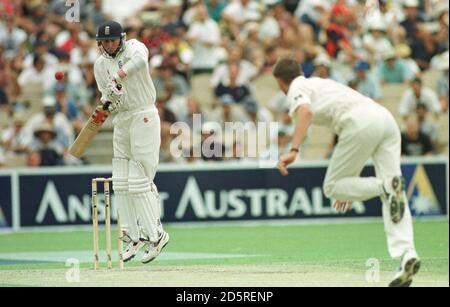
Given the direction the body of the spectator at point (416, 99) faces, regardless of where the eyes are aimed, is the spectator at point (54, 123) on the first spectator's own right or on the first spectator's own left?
on the first spectator's own right

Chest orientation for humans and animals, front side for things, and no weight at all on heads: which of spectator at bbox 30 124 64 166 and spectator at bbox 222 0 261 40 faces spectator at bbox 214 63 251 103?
spectator at bbox 222 0 261 40

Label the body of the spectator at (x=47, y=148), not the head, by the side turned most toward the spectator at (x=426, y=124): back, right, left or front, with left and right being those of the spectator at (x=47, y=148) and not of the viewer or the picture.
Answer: left

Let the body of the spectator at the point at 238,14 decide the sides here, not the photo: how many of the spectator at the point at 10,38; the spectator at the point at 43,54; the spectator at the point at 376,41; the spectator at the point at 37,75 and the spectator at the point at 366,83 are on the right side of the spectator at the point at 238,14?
3

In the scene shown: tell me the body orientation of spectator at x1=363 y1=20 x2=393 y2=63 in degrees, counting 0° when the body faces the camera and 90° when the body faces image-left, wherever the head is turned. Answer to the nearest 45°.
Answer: approximately 0°

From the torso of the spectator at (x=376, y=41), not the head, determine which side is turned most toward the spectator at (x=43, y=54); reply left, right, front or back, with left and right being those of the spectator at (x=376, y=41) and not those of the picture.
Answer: right

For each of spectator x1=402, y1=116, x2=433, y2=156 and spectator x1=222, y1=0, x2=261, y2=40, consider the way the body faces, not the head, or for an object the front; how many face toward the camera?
2

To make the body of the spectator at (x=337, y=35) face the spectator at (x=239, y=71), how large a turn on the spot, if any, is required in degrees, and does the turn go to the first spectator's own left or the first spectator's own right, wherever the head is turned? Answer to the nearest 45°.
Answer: approximately 45° to the first spectator's own right

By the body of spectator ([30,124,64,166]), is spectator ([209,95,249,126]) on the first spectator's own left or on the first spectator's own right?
on the first spectator's own left

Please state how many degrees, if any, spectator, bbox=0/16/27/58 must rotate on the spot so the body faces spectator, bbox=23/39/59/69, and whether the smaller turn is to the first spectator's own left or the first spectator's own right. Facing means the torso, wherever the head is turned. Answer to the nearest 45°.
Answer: approximately 45° to the first spectator's own left
